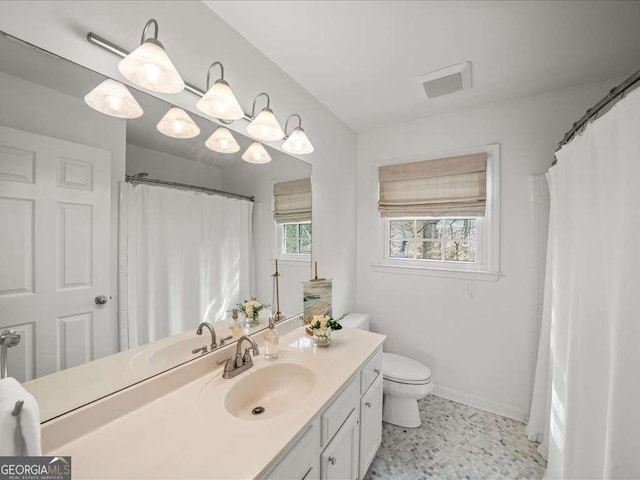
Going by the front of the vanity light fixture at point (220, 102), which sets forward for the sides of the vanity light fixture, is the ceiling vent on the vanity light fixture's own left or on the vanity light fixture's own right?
on the vanity light fixture's own left

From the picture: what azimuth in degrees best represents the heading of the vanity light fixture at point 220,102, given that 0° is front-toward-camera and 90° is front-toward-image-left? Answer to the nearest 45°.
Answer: approximately 315°

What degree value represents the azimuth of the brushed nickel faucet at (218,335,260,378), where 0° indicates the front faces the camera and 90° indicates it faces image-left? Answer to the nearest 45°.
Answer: approximately 315°

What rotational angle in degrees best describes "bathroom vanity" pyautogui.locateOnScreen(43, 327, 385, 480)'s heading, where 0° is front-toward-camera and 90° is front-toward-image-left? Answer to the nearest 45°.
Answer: approximately 315°

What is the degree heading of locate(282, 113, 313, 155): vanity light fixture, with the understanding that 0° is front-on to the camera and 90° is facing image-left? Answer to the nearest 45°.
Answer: approximately 315°

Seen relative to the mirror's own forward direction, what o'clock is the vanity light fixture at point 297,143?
The vanity light fixture is roughly at 10 o'clock from the mirror.
